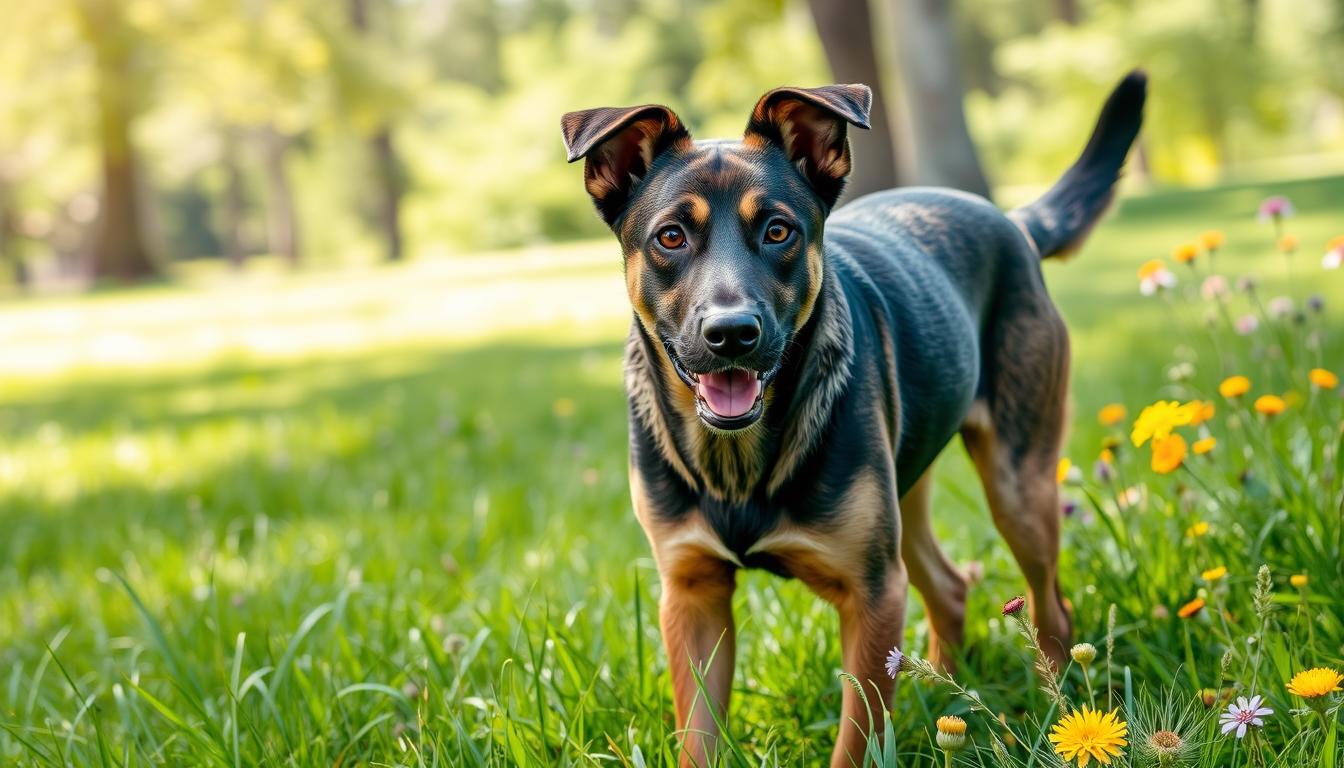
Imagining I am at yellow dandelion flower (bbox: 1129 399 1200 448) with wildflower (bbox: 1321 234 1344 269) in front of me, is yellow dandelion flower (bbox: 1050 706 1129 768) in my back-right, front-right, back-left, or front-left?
back-right

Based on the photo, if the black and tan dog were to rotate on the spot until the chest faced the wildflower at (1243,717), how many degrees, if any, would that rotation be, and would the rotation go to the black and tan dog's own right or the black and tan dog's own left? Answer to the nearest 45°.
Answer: approximately 90° to the black and tan dog's own left

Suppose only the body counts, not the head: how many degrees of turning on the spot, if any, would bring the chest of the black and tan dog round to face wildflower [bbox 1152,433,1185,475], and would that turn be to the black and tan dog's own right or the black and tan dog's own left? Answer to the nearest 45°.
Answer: approximately 135° to the black and tan dog's own left

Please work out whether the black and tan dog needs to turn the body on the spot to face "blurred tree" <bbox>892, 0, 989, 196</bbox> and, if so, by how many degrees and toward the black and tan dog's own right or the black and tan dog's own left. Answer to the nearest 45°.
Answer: approximately 135° to the black and tan dog's own right

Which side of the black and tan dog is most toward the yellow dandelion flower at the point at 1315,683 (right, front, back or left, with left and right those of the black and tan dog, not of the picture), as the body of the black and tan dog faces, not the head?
left

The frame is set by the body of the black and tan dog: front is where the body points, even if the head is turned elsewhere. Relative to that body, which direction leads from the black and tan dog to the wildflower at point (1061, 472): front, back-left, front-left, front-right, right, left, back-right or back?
back

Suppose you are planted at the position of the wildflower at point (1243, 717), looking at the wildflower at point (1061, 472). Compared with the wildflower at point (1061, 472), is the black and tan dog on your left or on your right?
left

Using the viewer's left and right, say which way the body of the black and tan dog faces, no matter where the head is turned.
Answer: facing the viewer and to the left of the viewer

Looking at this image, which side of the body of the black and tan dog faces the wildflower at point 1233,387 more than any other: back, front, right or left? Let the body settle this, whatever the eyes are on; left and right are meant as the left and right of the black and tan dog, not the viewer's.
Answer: back
